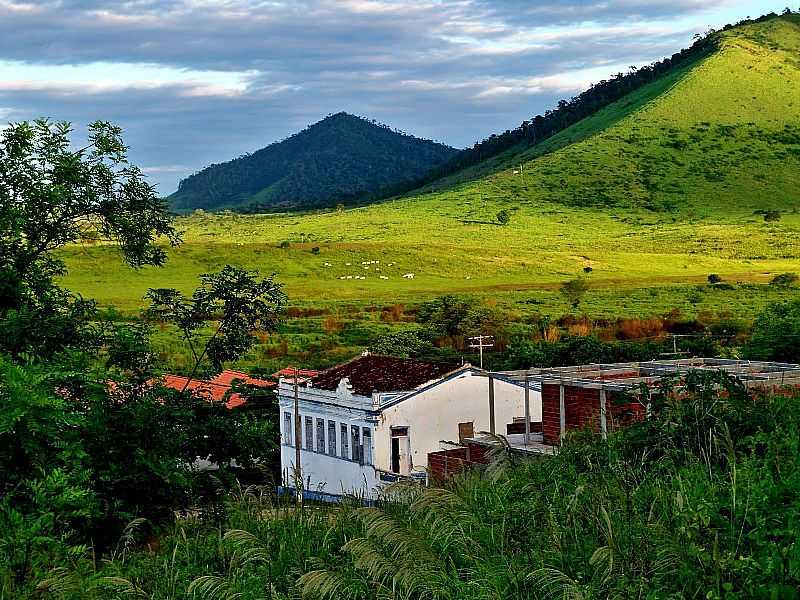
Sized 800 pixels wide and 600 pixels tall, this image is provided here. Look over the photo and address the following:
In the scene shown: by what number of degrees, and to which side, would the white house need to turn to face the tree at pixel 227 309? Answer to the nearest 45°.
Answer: approximately 45° to its left

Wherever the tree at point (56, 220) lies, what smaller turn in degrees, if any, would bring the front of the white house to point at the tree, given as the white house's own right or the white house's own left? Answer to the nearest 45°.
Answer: approximately 45° to the white house's own left

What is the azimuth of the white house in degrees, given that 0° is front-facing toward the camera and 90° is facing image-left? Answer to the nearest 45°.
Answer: approximately 45°
